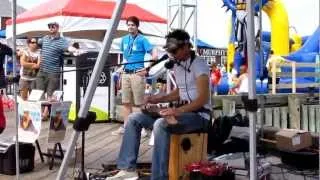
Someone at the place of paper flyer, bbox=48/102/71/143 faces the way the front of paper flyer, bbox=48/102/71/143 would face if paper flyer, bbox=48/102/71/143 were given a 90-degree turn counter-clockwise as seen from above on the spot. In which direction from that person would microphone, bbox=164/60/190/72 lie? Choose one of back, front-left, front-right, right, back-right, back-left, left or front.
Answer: front-right

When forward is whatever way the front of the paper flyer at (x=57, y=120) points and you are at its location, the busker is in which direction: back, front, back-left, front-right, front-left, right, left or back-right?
front-left

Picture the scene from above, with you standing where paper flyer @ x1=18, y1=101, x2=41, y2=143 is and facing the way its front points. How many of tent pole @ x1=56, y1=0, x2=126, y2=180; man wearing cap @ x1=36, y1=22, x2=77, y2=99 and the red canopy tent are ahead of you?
1

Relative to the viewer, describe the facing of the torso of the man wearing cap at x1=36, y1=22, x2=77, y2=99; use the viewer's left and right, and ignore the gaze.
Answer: facing the viewer and to the left of the viewer

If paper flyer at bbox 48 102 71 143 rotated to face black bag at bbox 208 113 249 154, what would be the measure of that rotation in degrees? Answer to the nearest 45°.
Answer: approximately 45° to its left

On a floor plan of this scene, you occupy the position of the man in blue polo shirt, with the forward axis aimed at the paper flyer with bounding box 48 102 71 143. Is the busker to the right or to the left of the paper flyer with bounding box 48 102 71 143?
left

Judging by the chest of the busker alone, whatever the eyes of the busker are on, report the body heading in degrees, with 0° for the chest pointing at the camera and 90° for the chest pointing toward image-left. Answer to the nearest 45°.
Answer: approximately 45°

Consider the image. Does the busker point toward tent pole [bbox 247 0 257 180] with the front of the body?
no

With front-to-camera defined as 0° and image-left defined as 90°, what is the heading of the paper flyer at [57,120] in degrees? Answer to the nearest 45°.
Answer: approximately 0°

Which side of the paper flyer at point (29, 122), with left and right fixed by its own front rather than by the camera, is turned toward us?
front

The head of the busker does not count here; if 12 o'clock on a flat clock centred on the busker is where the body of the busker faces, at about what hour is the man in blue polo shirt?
The man in blue polo shirt is roughly at 4 o'clock from the busker.

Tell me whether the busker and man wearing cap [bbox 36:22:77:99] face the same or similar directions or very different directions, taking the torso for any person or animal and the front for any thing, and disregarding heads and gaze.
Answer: same or similar directions

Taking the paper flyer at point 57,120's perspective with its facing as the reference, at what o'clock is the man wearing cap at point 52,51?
The man wearing cap is roughly at 6 o'clock from the paper flyer.

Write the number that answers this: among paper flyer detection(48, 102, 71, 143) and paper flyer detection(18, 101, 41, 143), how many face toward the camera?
2

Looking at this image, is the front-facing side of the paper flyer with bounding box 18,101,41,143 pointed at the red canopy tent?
no
